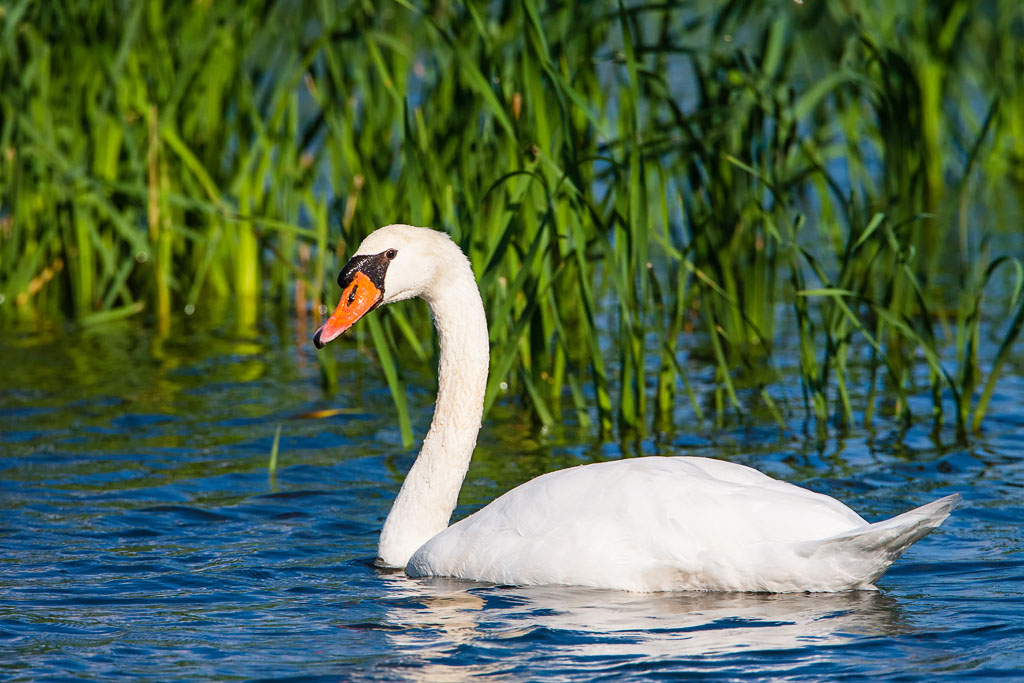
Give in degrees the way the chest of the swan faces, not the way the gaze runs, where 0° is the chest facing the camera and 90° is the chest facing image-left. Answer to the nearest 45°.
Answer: approximately 90°
